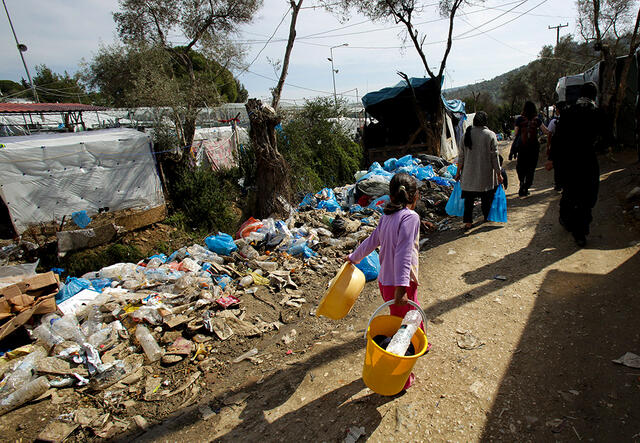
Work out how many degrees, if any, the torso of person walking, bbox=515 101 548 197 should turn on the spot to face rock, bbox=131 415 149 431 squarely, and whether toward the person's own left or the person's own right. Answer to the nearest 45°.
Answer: approximately 180°

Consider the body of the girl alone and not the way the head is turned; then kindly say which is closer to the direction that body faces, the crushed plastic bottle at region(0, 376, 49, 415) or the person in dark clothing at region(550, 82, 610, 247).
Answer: the person in dark clothing

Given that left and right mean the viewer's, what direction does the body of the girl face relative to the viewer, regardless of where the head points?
facing away from the viewer and to the right of the viewer

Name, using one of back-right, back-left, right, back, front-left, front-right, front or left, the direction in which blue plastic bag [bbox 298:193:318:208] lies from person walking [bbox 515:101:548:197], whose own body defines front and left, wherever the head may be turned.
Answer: left

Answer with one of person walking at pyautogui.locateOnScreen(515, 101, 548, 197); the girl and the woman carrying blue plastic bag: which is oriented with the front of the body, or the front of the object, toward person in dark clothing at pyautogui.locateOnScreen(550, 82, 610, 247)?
the girl

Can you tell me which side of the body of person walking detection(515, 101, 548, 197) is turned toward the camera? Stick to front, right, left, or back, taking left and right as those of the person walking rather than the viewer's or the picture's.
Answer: back

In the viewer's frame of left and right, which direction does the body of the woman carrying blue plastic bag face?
facing away from the viewer

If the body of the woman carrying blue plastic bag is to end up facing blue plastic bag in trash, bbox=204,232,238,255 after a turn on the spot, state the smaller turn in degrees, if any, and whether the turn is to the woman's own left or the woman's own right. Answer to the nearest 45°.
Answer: approximately 90° to the woman's own left

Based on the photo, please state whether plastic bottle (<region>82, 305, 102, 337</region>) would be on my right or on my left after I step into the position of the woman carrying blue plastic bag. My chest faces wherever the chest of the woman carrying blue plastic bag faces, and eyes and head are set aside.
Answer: on my left
